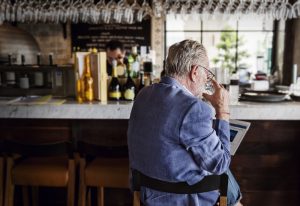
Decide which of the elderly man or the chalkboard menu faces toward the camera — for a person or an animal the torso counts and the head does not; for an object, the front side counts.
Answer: the chalkboard menu

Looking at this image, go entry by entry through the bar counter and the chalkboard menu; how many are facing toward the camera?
2

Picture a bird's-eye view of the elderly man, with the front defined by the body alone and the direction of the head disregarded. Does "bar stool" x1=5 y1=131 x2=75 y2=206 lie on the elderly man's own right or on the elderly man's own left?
on the elderly man's own left

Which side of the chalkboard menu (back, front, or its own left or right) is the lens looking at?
front

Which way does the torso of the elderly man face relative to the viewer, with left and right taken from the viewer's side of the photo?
facing away from the viewer and to the right of the viewer

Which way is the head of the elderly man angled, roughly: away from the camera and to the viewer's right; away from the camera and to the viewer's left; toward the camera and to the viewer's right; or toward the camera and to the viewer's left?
away from the camera and to the viewer's right

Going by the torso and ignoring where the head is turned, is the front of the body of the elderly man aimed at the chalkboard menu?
no

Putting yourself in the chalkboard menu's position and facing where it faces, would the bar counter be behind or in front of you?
in front

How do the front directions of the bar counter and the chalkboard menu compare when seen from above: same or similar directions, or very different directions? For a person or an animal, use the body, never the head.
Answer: same or similar directions

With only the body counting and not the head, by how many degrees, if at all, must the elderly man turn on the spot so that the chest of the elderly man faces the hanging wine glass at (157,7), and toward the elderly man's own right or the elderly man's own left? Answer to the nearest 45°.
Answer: approximately 45° to the elderly man's own left

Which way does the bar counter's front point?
toward the camera

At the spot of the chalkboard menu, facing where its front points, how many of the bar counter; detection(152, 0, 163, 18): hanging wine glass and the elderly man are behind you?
0

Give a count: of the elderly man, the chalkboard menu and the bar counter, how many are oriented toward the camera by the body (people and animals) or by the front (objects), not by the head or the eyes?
2

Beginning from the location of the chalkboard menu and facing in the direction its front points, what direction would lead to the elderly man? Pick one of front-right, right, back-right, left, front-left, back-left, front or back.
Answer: front

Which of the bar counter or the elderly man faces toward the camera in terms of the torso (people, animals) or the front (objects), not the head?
the bar counter

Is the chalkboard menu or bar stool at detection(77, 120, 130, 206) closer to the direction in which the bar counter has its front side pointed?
the bar stool
